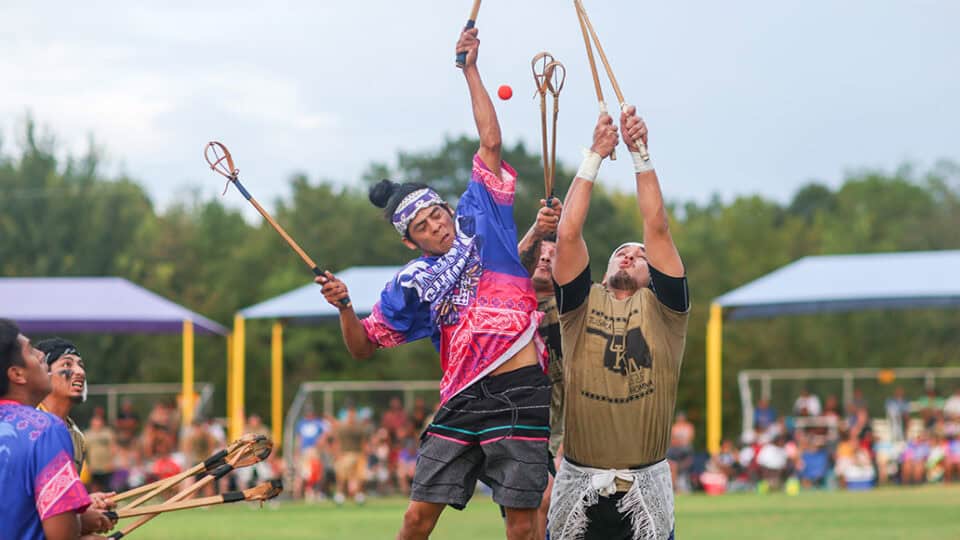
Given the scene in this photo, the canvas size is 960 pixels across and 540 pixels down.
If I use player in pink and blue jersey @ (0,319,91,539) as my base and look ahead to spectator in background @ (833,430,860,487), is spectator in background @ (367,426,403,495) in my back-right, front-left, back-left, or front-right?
front-left

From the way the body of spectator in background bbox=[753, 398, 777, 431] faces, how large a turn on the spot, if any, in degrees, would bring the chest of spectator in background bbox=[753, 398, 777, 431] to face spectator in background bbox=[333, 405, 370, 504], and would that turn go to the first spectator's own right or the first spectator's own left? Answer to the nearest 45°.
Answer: approximately 45° to the first spectator's own right

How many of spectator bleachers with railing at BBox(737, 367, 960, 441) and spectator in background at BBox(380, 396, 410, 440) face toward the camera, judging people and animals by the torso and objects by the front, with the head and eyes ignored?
2

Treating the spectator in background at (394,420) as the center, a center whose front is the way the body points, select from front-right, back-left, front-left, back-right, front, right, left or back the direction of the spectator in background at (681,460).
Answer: left

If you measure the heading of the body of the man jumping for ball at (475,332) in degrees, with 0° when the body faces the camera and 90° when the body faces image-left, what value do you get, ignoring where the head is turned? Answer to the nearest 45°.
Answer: approximately 0°

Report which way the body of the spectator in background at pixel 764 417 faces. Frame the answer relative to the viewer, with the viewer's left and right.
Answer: facing the viewer

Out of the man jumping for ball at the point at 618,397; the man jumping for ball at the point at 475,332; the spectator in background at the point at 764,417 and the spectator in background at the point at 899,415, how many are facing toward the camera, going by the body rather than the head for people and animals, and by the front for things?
4

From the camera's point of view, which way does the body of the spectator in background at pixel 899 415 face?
toward the camera

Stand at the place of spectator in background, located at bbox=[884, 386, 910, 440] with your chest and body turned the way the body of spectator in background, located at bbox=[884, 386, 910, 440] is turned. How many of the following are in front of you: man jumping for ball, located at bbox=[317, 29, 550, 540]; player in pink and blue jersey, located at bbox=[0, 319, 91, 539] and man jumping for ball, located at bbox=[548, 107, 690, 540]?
3

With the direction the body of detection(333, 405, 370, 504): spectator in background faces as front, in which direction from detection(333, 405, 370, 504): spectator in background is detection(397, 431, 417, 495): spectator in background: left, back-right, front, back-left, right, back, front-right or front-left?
back-left

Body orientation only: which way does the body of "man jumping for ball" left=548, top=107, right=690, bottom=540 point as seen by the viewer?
toward the camera

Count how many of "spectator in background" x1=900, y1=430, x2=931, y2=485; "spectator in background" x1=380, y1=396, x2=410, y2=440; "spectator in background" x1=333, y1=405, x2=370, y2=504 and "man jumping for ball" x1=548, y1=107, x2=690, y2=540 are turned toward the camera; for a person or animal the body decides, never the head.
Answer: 4

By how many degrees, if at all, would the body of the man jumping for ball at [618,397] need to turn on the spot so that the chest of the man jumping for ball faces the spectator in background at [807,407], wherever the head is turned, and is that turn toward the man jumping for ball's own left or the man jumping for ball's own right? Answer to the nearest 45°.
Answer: approximately 180°

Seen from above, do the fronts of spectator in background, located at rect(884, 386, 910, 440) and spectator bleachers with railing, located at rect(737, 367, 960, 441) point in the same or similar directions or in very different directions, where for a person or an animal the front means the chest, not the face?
same or similar directions

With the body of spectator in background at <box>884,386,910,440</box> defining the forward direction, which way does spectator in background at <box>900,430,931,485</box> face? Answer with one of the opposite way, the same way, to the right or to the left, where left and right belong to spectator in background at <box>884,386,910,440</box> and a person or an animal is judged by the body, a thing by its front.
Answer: the same way

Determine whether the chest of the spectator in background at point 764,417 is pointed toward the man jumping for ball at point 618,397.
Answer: yes
